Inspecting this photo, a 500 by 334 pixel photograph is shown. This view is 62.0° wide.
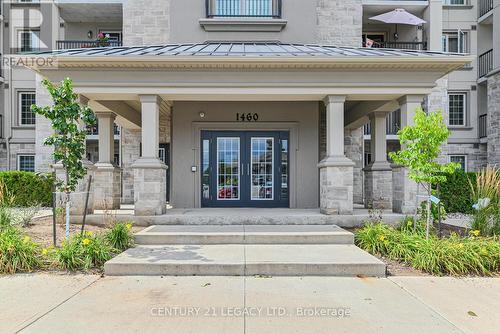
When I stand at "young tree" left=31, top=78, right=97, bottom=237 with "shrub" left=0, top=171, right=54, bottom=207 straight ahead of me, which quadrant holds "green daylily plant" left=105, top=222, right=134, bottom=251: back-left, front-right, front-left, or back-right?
back-right

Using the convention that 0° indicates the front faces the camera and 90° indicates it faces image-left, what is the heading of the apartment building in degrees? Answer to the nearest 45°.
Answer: approximately 0°

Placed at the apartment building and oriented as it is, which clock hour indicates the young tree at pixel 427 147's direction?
The young tree is roughly at 11 o'clock from the apartment building.

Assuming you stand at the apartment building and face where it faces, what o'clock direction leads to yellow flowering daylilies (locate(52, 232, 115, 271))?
The yellow flowering daylilies is roughly at 1 o'clock from the apartment building.

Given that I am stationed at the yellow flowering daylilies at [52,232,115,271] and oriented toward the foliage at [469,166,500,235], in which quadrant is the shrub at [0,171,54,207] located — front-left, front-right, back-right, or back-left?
back-left

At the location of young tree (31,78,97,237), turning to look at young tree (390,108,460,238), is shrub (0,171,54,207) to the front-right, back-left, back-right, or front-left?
back-left

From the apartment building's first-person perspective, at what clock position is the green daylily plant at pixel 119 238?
The green daylily plant is roughly at 1 o'clock from the apartment building.

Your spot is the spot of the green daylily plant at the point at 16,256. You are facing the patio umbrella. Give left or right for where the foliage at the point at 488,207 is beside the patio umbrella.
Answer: right

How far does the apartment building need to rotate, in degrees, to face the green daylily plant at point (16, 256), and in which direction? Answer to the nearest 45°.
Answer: approximately 45° to its right
